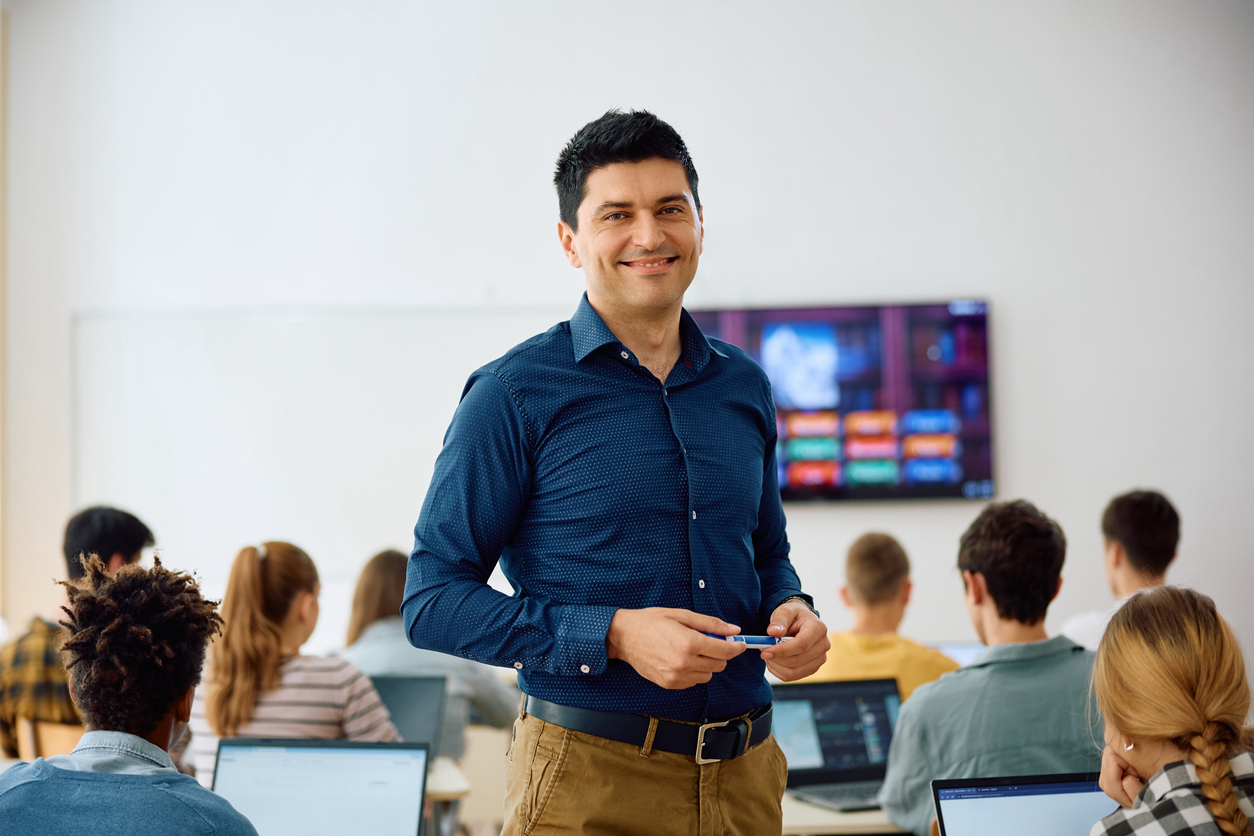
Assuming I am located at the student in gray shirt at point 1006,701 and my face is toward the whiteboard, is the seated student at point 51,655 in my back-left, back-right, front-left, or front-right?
front-left

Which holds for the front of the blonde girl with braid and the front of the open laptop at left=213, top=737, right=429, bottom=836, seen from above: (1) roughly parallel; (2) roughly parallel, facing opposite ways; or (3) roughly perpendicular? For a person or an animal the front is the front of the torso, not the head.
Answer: roughly parallel, facing opposite ways

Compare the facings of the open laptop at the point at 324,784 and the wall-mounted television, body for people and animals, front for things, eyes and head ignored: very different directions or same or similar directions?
same or similar directions

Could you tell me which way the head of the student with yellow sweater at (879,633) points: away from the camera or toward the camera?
away from the camera

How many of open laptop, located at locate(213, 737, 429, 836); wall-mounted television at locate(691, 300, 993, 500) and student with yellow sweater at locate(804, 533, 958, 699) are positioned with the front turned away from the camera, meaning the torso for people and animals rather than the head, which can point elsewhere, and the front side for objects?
1

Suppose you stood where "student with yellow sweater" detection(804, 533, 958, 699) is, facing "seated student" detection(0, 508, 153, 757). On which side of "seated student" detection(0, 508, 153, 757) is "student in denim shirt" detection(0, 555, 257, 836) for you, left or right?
left

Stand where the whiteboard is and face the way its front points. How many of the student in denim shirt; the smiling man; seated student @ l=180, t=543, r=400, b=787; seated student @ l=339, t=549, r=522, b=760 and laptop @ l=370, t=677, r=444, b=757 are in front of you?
5

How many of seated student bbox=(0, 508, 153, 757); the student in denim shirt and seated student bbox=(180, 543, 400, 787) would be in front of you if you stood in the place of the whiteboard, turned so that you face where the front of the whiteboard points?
3

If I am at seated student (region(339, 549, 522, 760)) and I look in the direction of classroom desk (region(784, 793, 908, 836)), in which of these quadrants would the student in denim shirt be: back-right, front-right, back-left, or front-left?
front-right

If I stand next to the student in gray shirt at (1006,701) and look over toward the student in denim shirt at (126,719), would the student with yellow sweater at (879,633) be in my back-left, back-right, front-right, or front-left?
back-right

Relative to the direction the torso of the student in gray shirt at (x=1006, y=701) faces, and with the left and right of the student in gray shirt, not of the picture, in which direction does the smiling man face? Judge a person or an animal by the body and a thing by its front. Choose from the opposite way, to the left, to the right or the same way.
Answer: the opposite way

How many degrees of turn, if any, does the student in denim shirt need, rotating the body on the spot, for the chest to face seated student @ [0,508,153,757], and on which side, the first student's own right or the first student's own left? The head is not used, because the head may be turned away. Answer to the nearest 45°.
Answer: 0° — they already face them

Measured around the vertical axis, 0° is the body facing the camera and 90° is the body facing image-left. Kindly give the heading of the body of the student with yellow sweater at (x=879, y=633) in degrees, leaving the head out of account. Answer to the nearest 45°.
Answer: approximately 180°
